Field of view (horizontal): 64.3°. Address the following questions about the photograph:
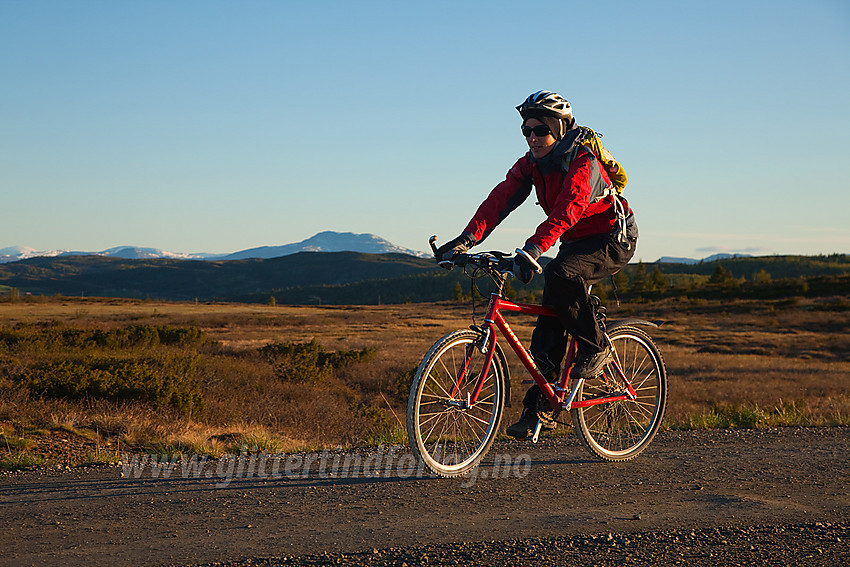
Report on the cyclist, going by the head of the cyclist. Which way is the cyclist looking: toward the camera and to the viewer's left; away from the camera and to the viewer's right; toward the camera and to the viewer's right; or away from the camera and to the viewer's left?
toward the camera and to the viewer's left

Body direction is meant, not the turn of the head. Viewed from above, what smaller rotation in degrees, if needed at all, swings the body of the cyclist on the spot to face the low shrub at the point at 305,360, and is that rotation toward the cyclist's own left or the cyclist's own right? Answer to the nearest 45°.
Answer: approximately 90° to the cyclist's own right

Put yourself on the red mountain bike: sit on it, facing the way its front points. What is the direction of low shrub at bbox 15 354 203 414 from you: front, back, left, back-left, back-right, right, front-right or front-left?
right

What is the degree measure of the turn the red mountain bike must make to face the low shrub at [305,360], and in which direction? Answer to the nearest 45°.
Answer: approximately 90° to its right

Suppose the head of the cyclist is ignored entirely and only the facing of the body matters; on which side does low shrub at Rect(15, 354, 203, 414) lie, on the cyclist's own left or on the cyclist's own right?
on the cyclist's own right

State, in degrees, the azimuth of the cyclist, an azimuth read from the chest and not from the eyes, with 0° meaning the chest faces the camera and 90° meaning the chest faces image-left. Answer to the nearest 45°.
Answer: approximately 45°

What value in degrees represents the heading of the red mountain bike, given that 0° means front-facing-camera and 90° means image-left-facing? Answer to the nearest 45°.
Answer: approximately 45°

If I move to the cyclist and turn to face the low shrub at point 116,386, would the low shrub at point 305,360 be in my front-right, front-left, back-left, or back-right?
front-right
